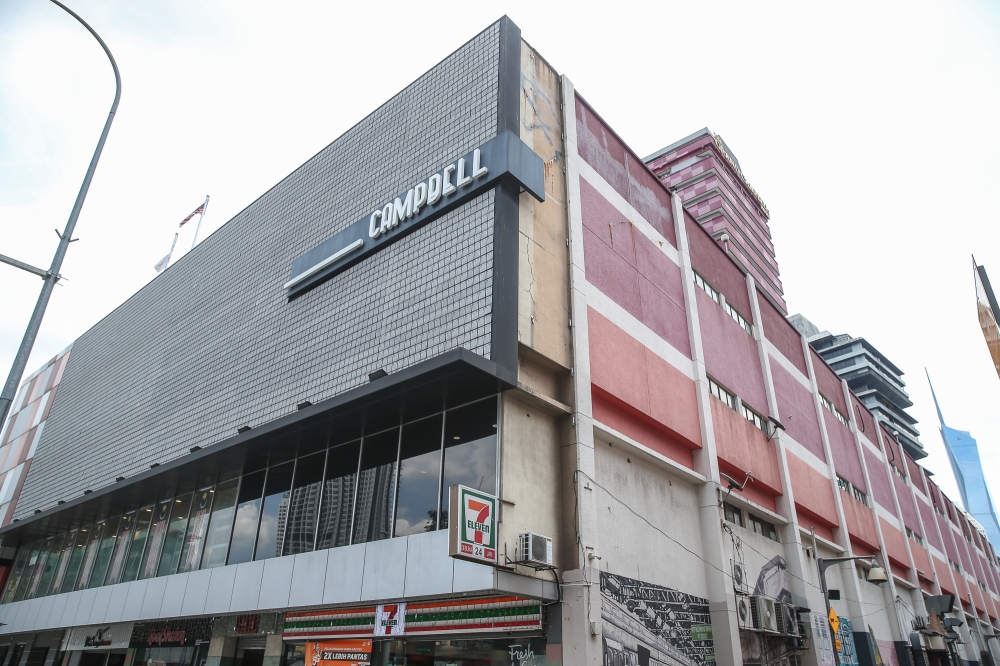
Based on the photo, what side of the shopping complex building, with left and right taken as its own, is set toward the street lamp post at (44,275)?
front

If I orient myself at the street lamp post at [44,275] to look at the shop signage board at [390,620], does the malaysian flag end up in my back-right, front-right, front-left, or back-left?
front-left

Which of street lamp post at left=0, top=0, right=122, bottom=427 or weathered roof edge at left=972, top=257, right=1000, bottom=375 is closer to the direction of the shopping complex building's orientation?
the street lamp post

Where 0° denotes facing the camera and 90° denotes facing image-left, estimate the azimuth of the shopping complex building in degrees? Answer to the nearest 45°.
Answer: approximately 45°

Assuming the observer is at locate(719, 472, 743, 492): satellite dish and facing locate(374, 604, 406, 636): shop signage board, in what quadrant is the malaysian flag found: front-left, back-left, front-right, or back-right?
front-right
